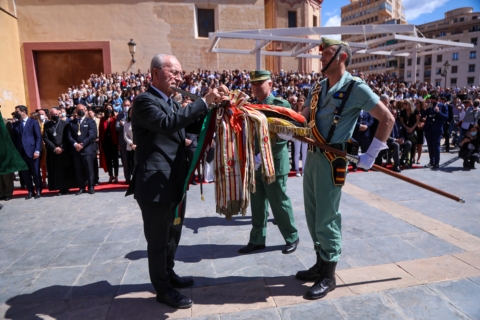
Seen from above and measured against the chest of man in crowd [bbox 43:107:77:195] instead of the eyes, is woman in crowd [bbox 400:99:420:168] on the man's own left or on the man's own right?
on the man's own left

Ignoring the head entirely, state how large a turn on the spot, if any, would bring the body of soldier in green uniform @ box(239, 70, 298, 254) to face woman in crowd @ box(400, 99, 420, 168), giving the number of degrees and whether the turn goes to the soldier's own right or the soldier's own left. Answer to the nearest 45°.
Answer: approximately 180°

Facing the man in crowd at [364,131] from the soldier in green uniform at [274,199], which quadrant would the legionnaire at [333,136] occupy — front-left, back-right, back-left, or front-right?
back-right

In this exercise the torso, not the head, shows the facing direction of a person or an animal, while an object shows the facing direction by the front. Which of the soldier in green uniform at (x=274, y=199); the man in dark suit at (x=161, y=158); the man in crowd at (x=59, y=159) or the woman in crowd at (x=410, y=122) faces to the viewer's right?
the man in dark suit

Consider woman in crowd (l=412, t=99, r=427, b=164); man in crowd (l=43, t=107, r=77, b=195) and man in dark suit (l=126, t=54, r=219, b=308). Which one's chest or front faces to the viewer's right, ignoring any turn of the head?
the man in dark suit

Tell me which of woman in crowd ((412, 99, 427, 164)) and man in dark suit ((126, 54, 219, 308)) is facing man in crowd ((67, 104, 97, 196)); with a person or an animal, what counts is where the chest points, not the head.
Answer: the woman in crowd

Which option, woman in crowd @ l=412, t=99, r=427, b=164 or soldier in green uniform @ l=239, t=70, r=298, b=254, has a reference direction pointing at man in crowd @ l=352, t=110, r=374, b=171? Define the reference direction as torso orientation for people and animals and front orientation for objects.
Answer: the woman in crowd

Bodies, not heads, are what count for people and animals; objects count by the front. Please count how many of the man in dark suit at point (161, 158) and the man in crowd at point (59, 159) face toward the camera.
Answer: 1

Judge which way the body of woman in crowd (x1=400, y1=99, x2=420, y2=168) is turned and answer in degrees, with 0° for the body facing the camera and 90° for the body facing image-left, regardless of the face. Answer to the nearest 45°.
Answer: approximately 45°

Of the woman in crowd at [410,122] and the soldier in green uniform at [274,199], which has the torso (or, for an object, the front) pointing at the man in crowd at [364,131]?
the woman in crowd

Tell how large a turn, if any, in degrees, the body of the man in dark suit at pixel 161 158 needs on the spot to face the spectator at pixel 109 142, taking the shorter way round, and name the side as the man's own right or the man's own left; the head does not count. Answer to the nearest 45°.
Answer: approximately 90° to the man's own left

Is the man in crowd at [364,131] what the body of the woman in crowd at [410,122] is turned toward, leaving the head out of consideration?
no

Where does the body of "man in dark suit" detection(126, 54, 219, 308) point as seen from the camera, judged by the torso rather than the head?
to the viewer's right

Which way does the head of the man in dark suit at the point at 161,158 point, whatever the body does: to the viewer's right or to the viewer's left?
to the viewer's right
